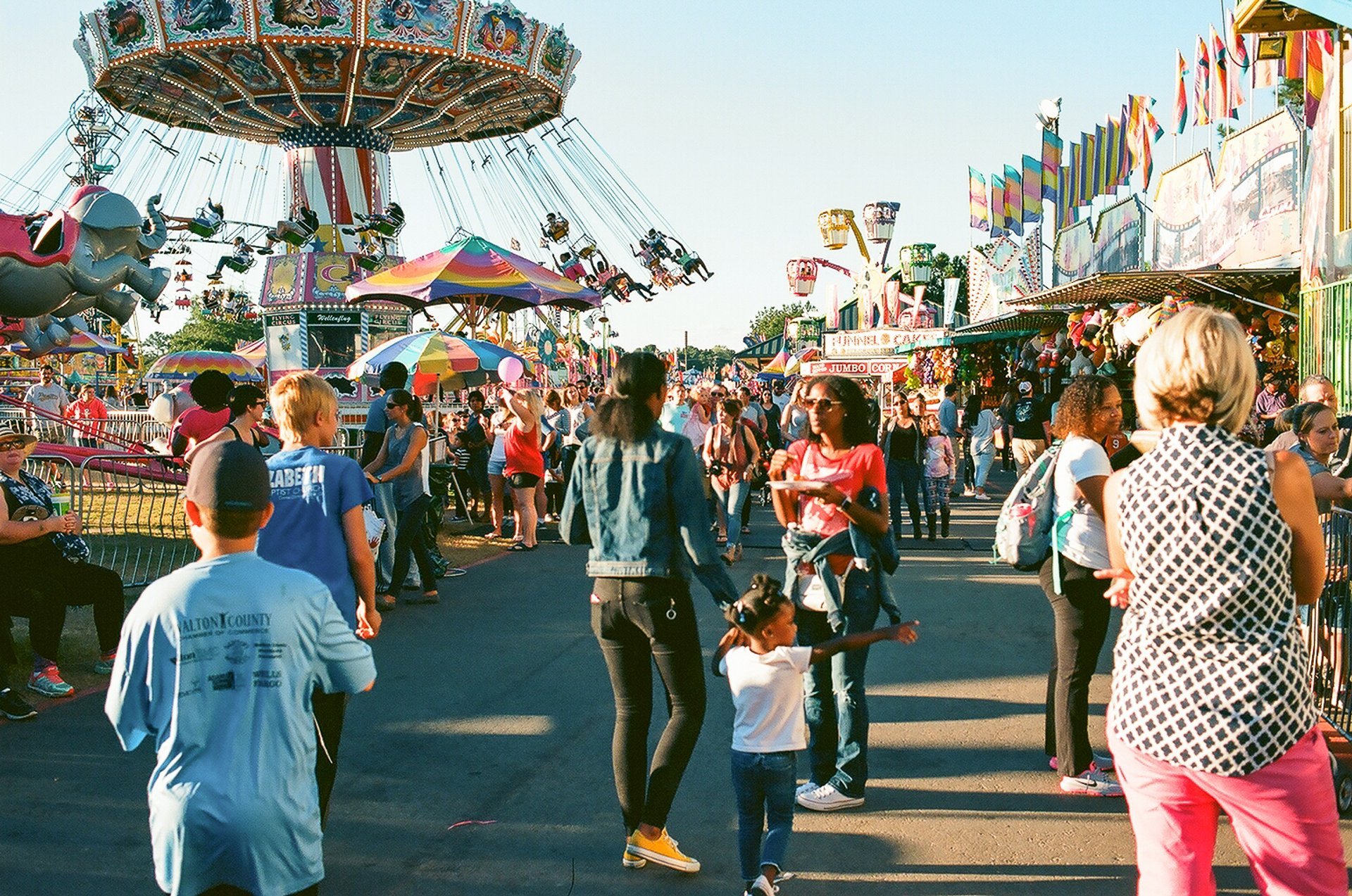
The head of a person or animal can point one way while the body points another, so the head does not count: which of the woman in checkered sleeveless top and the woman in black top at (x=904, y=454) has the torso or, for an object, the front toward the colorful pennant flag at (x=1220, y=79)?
the woman in checkered sleeveless top

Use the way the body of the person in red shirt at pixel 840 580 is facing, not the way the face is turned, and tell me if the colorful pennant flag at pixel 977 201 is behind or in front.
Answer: behind

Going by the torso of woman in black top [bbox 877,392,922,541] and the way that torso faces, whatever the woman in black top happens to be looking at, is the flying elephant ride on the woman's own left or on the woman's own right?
on the woman's own right

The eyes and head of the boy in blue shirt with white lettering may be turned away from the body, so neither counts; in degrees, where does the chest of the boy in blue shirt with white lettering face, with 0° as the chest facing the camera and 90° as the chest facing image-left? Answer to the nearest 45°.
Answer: approximately 225°

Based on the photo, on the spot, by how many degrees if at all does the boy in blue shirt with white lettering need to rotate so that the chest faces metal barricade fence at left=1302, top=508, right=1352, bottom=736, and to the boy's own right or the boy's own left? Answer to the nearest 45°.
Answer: approximately 45° to the boy's own right

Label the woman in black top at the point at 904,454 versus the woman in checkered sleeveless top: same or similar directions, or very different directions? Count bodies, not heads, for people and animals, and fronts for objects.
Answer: very different directions

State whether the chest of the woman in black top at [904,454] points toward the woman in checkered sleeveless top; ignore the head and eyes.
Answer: yes

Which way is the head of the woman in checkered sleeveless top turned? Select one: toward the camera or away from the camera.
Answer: away from the camera

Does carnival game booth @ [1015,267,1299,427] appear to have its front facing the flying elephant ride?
yes

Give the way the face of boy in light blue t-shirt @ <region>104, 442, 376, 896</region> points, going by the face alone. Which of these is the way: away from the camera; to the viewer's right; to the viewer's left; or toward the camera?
away from the camera

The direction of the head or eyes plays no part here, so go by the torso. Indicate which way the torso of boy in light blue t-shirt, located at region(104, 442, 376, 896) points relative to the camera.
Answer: away from the camera

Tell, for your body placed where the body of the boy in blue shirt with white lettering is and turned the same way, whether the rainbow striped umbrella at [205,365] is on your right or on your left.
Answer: on your left

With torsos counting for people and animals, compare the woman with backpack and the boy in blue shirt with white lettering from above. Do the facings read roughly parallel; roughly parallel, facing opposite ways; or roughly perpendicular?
roughly perpendicular

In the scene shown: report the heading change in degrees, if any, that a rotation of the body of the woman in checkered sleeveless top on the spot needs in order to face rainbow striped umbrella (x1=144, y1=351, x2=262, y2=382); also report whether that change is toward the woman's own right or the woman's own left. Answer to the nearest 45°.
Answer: approximately 45° to the woman's own left

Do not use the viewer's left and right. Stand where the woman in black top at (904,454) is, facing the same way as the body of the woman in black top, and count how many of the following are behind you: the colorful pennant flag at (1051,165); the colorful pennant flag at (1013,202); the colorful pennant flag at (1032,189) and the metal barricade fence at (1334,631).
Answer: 3

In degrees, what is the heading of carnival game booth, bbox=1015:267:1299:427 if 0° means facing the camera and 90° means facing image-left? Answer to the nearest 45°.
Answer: approximately 45°

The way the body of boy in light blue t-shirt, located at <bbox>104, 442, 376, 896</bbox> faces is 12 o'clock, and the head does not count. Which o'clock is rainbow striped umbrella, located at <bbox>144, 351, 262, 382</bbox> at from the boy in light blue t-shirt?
The rainbow striped umbrella is roughly at 12 o'clock from the boy in light blue t-shirt.
